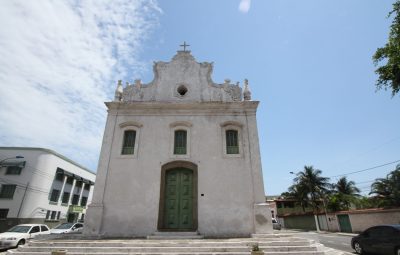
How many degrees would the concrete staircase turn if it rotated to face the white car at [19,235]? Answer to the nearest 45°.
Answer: approximately 135° to its right

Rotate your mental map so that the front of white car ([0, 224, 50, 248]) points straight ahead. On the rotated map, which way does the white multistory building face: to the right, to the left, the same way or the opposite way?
to the left

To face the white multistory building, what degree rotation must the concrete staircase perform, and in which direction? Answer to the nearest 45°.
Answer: approximately 135° to its right

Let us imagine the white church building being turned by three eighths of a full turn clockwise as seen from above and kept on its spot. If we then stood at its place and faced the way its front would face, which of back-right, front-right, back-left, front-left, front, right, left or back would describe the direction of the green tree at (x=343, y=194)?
right

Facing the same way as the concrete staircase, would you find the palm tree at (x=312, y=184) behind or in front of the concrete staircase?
behind

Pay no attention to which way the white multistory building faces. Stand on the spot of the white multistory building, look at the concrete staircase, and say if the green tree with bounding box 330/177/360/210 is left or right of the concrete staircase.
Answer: left

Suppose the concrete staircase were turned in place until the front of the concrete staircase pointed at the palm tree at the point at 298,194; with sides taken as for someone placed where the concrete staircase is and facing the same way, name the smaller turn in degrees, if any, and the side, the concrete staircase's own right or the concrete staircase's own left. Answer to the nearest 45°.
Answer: approximately 135° to the concrete staircase's own left

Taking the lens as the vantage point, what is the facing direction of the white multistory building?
facing the viewer and to the right of the viewer

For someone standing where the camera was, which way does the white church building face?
facing the viewer
